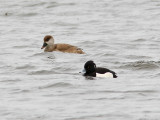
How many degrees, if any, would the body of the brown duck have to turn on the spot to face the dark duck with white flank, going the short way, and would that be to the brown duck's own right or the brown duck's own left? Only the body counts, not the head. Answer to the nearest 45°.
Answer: approximately 90° to the brown duck's own left

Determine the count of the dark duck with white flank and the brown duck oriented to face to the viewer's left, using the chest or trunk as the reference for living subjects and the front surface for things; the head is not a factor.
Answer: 2

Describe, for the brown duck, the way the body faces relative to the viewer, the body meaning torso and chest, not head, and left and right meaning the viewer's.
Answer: facing to the left of the viewer

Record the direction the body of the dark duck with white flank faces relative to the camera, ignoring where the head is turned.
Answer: to the viewer's left
